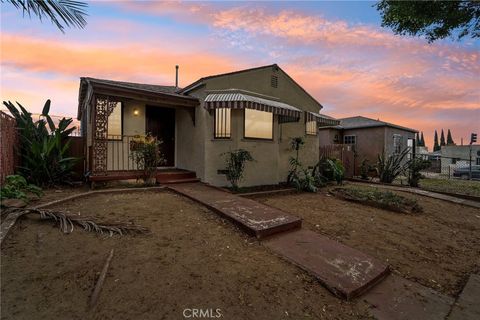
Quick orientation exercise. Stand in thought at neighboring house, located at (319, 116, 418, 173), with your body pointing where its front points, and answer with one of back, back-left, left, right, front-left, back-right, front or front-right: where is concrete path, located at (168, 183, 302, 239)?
front-right

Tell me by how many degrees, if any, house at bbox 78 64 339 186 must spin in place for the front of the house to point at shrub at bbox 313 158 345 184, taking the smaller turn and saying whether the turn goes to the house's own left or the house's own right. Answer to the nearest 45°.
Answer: approximately 45° to the house's own left

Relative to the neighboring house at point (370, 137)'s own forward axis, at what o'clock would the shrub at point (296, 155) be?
The shrub is roughly at 2 o'clock from the neighboring house.

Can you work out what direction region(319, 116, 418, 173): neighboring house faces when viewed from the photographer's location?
facing the viewer and to the right of the viewer

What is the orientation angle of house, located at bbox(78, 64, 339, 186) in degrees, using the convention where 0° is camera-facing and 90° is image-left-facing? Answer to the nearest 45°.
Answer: approximately 315°

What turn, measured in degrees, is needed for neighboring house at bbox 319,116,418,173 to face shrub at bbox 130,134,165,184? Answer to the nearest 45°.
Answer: approximately 45° to its right

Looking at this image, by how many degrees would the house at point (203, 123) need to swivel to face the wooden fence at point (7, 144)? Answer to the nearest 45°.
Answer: approximately 90° to its right

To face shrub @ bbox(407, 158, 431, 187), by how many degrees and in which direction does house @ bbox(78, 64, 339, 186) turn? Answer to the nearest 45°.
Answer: approximately 45° to its left

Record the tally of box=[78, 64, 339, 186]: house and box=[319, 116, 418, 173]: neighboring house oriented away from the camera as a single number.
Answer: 0

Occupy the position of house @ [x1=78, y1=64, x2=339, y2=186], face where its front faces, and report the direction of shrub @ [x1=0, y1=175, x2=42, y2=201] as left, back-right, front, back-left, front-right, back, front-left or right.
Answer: right

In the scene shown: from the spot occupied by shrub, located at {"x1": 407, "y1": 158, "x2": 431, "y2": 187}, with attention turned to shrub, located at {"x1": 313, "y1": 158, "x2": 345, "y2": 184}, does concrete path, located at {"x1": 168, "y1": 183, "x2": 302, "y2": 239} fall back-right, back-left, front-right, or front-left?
front-left

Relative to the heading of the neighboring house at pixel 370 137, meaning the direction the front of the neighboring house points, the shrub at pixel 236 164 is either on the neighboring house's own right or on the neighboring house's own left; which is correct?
on the neighboring house's own right

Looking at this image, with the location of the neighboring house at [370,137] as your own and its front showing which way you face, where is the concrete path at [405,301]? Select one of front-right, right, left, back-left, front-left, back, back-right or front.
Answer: front-right

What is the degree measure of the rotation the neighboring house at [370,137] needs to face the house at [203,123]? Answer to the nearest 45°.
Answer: approximately 45° to its right

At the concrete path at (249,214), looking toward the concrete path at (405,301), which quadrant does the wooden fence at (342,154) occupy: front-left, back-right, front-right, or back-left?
back-left
